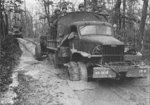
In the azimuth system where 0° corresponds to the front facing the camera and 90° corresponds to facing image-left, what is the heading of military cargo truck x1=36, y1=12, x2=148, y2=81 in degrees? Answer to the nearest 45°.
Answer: approximately 315°
